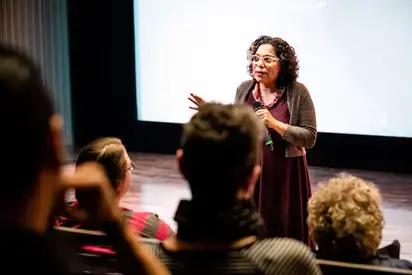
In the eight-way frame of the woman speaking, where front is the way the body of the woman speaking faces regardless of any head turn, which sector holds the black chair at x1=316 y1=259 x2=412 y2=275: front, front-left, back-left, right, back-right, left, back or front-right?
front-left

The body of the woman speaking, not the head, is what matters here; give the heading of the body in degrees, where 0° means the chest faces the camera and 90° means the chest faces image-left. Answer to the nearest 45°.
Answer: approximately 45°
